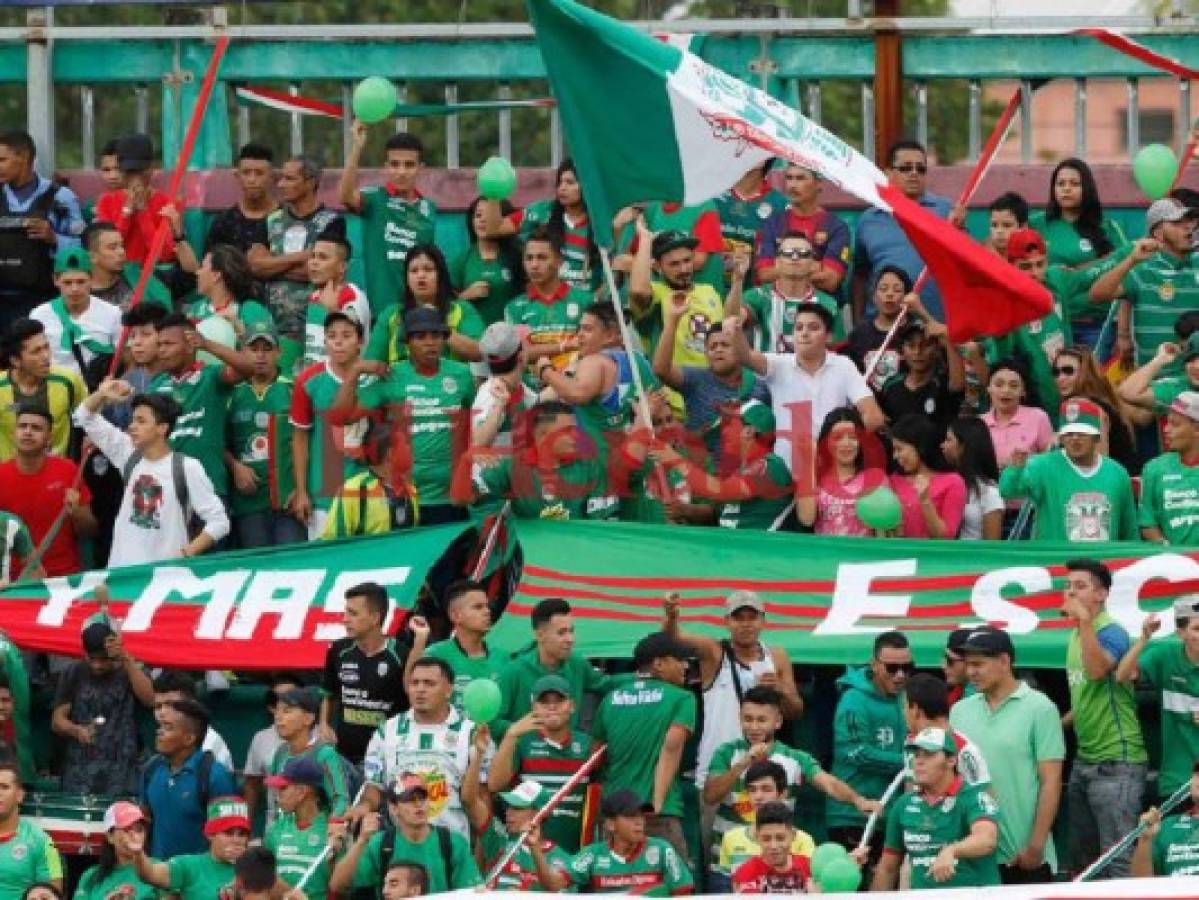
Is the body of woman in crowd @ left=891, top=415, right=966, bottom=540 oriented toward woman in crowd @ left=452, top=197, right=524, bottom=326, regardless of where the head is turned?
no

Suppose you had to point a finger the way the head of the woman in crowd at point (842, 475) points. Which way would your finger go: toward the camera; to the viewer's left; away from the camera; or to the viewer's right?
toward the camera

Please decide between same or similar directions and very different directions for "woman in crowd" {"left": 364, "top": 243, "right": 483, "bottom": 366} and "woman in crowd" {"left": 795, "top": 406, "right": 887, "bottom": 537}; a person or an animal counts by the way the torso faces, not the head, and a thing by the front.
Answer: same or similar directions

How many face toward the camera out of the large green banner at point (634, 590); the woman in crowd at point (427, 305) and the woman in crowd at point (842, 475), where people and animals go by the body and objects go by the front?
3

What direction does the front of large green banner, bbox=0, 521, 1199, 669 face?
toward the camera

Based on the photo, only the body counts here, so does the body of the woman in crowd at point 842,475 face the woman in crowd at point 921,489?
no

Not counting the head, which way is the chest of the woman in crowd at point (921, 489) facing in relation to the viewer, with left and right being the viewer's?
facing the viewer and to the left of the viewer

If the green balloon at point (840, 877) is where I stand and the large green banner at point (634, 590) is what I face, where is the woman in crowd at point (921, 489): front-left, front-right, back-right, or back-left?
front-right

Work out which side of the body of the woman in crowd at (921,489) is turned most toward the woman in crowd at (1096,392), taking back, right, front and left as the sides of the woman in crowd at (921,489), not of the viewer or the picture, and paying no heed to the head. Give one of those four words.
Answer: back

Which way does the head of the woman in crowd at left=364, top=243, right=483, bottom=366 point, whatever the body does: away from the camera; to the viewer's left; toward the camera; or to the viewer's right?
toward the camera

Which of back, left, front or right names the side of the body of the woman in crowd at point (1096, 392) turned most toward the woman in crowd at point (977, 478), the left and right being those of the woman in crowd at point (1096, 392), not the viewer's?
front

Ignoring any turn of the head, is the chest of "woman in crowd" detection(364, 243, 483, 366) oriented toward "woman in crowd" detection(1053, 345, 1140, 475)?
no

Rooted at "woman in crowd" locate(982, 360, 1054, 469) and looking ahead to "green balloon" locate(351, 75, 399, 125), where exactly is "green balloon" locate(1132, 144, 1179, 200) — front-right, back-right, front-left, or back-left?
front-right

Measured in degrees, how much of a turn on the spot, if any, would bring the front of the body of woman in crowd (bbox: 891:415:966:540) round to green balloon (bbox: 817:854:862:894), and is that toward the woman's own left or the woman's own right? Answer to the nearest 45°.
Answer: approximately 45° to the woman's own left

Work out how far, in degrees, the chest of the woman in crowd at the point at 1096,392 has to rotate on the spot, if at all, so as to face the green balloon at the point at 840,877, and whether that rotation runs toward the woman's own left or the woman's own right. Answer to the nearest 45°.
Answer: approximately 45° to the woman's own left

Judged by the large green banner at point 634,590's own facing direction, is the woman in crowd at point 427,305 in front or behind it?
behind
